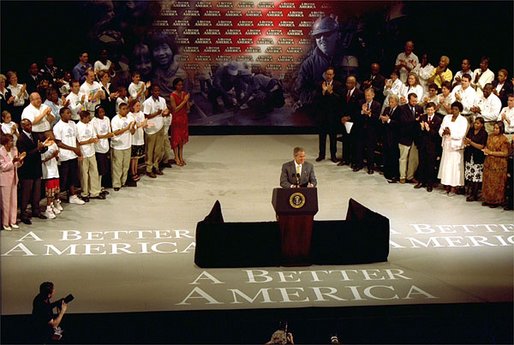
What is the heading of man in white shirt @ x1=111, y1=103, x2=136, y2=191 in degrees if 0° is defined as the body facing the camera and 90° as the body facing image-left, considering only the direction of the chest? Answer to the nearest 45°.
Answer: approximately 315°

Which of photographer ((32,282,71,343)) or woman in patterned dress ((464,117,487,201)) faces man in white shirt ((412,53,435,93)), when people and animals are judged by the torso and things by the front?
the photographer

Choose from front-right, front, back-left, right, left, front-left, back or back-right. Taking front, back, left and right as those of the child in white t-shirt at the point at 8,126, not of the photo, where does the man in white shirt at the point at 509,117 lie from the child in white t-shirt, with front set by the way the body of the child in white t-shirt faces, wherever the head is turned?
front-left

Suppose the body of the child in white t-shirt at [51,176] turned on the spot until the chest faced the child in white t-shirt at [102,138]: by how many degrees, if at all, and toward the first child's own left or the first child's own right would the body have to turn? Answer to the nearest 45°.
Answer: approximately 90° to the first child's own left

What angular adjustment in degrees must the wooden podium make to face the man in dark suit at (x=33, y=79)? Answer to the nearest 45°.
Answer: approximately 135° to its right

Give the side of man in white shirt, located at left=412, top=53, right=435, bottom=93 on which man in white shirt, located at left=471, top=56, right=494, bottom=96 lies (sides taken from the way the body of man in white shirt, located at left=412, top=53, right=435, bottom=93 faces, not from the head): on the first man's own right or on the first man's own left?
on the first man's own left

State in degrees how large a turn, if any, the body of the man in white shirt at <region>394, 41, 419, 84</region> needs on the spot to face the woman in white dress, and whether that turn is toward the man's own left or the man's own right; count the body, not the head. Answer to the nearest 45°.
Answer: approximately 45° to the man's own left

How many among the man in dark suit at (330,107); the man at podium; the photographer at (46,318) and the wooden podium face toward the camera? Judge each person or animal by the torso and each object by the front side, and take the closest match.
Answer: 3

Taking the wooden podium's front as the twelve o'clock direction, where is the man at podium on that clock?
The man at podium is roughly at 6 o'clock from the wooden podium.
